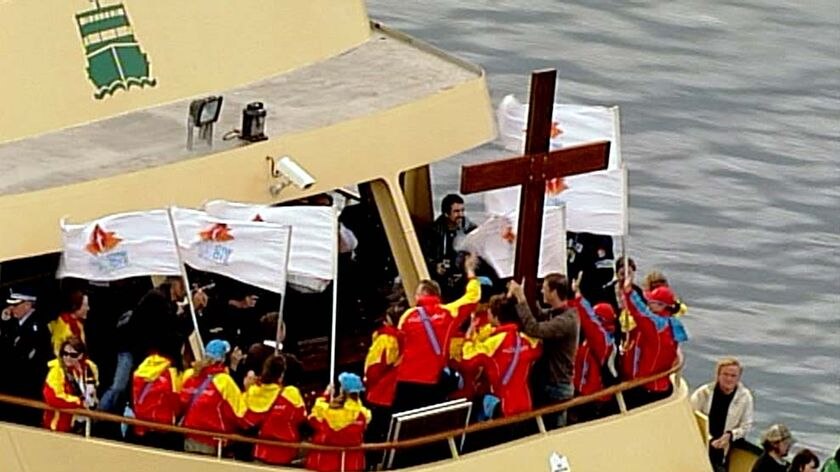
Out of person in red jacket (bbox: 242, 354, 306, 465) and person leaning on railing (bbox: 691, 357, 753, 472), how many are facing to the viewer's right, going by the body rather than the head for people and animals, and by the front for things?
0

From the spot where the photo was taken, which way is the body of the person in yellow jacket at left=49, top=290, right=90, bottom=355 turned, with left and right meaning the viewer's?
facing to the right of the viewer

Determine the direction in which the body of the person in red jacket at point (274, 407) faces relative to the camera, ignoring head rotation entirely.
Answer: away from the camera

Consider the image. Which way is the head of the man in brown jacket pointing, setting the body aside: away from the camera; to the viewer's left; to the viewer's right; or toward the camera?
to the viewer's left

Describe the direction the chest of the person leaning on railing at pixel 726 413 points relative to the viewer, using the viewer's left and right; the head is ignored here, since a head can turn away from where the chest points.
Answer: facing the viewer

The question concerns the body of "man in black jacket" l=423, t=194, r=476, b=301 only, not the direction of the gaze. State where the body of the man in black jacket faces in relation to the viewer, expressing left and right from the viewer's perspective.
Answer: facing the viewer and to the right of the viewer

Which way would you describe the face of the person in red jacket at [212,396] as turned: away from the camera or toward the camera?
away from the camera

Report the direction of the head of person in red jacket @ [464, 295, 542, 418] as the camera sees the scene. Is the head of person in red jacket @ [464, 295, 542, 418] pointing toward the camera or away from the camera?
away from the camera

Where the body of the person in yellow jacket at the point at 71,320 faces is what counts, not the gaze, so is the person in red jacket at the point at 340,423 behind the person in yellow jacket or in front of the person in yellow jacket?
in front

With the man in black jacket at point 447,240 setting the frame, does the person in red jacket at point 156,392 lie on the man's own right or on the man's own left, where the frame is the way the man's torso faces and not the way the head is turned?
on the man's own right

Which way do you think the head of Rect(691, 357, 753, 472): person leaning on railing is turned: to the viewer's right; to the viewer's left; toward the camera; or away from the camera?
toward the camera
